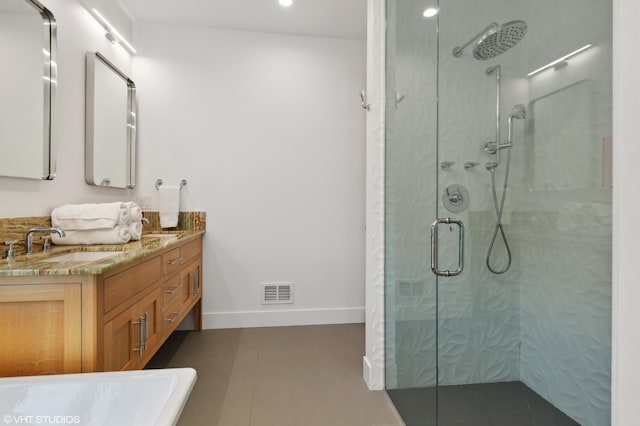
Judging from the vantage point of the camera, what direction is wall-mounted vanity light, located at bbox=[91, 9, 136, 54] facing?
facing the viewer and to the right of the viewer

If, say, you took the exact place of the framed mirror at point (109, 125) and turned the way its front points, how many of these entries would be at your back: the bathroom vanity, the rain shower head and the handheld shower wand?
0

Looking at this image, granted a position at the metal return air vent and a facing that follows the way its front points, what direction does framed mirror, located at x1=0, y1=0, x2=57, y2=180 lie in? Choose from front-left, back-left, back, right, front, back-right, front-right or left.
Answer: front-right

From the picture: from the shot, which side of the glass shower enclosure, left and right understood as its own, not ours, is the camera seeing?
front

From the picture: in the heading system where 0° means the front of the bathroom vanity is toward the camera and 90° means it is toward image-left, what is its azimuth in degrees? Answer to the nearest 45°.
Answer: approximately 315°

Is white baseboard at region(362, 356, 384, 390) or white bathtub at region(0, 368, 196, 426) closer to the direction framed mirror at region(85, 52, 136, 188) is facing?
the white baseboard

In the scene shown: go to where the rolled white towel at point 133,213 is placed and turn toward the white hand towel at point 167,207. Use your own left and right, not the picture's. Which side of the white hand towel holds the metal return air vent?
right

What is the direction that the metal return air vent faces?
toward the camera
